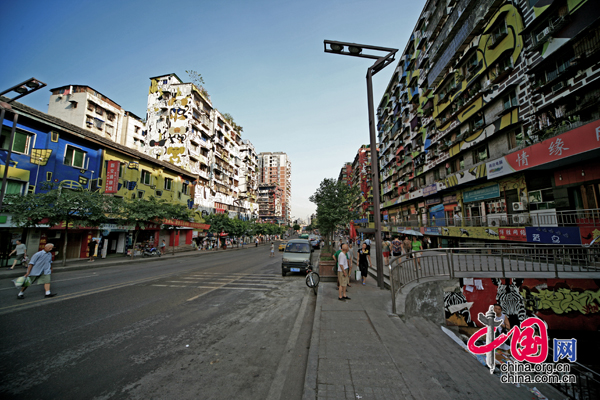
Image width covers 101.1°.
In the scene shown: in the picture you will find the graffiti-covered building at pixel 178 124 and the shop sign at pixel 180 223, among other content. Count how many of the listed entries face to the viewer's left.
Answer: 0

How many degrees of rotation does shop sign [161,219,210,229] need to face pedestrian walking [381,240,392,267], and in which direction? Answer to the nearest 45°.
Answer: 0° — it already faces them

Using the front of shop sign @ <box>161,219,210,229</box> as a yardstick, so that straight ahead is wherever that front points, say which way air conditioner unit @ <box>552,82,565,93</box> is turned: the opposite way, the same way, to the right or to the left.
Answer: the opposite way

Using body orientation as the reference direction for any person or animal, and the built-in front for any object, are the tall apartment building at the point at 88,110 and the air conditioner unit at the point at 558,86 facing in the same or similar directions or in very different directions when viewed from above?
very different directions

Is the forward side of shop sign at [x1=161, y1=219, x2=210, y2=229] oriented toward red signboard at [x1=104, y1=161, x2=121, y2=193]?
no

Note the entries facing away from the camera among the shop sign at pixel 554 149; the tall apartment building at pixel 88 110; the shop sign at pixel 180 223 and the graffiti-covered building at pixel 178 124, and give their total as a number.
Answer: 0

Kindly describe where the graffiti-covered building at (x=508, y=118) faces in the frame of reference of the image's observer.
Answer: facing the viewer and to the left of the viewer

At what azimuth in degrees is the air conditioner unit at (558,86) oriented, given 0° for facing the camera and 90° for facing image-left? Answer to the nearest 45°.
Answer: approximately 45°

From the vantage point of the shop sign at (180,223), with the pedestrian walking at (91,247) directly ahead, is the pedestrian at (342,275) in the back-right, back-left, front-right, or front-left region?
front-left

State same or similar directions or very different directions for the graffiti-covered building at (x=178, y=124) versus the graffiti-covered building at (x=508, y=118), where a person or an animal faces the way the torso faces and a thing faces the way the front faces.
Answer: very different directions

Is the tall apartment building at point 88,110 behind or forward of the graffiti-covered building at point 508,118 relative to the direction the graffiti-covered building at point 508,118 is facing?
forward

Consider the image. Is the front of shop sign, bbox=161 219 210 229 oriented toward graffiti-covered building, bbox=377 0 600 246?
yes

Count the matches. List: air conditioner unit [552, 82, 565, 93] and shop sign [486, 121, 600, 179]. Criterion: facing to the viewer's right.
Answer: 0

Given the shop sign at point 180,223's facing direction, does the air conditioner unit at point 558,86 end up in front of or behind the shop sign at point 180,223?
in front

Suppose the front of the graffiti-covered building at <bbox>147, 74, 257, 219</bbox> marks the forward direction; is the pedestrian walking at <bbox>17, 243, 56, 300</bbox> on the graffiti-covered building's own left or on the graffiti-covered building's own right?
on the graffiti-covered building's own right

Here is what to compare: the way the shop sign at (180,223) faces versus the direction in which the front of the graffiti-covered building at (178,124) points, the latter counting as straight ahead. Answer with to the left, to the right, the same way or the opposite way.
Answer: the same way

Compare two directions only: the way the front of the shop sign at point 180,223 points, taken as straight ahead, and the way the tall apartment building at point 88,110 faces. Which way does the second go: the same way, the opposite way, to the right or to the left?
the same way

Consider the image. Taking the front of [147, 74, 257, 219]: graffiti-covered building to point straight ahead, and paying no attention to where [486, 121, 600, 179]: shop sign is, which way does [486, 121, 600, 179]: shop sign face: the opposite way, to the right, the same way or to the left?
the opposite way

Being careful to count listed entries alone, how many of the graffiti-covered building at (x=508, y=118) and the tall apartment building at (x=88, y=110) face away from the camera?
0

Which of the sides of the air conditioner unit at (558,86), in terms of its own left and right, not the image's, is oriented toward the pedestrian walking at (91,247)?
front

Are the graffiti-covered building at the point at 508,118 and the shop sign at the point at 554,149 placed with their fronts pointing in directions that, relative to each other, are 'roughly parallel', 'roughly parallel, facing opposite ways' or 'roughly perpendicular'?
roughly parallel
